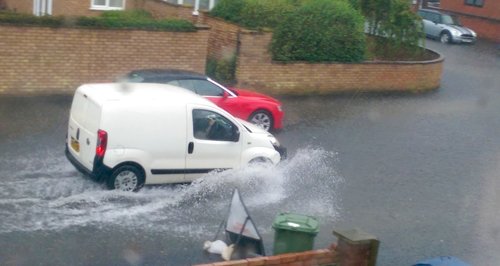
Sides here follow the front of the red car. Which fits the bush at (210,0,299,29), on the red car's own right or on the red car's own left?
on the red car's own left

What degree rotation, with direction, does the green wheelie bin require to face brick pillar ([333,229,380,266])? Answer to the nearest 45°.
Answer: approximately 45° to its left

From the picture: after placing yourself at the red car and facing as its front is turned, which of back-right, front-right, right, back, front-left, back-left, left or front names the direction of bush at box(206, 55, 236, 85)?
left

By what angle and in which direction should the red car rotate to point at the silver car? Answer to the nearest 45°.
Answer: approximately 45° to its left

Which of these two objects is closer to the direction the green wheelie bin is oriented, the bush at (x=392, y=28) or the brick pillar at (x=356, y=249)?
the brick pillar

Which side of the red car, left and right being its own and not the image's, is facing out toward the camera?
right

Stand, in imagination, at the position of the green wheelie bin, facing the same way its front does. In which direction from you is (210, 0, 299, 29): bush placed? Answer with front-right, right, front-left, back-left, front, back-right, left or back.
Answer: back

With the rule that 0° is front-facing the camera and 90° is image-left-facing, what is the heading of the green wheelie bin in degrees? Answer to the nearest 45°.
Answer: approximately 0°

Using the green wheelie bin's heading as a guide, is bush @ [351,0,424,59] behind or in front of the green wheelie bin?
behind

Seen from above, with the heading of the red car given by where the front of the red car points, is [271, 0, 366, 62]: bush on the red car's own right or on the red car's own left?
on the red car's own left

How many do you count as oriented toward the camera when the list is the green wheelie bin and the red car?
1

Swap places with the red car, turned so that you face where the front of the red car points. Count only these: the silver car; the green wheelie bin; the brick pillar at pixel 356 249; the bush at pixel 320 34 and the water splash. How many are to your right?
3
